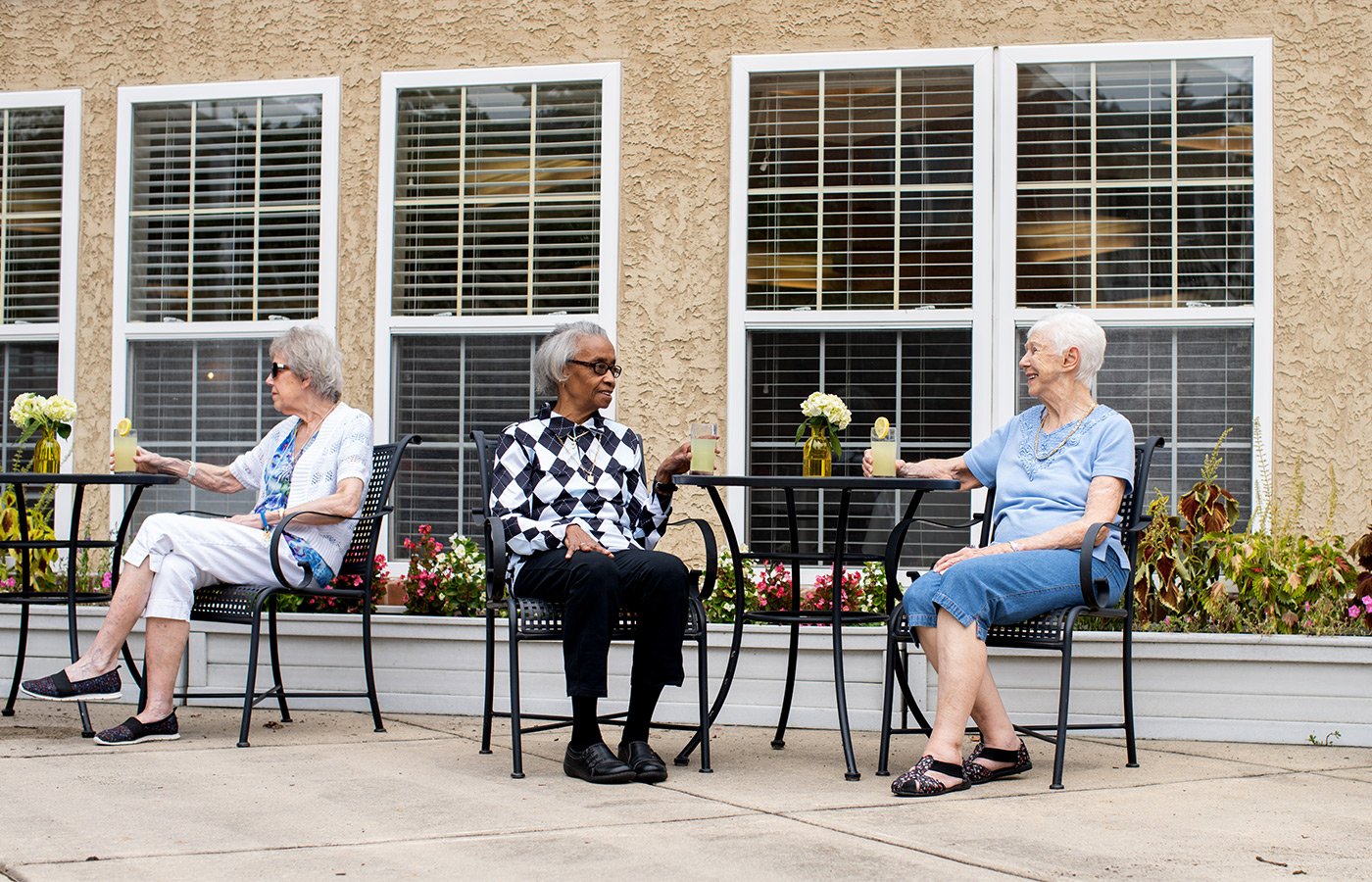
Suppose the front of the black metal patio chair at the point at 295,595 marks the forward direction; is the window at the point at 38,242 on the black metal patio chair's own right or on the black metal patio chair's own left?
on the black metal patio chair's own right

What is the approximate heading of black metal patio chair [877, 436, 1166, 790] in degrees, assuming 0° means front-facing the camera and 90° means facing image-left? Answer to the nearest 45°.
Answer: approximately 45°

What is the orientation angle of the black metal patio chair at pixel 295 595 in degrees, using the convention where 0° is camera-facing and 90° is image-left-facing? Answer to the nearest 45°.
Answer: approximately 45°
